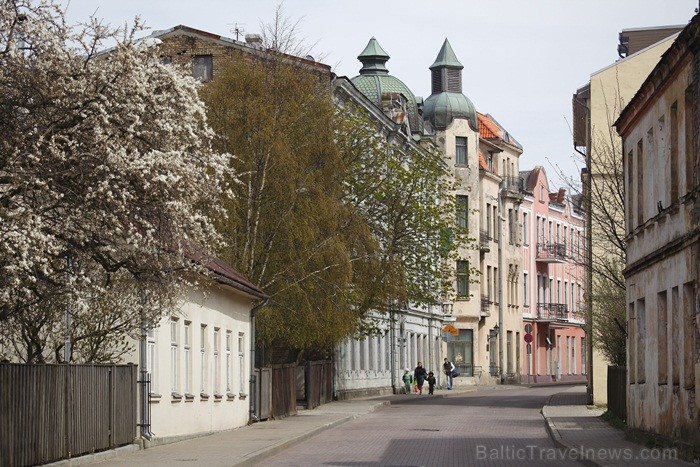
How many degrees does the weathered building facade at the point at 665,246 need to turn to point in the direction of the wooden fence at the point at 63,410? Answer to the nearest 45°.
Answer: approximately 45° to its left

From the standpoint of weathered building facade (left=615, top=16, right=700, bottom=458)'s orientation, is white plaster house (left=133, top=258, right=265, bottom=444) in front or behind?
in front

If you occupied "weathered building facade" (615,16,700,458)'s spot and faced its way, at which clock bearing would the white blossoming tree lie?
The white blossoming tree is roughly at 10 o'clock from the weathered building facade.

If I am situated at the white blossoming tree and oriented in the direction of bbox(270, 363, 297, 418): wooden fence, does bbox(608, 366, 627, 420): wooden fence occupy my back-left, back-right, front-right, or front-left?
front-right

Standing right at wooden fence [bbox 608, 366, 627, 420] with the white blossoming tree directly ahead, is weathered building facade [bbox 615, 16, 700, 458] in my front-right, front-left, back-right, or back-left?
front-left

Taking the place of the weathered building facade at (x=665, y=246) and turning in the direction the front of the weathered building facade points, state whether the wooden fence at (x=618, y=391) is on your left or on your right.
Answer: on your right

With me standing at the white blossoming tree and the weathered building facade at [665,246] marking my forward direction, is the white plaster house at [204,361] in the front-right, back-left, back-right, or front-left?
front-left

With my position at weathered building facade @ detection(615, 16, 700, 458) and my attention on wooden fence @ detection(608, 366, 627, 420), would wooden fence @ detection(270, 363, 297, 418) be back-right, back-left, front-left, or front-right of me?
front-left

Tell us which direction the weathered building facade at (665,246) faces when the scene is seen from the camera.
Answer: facing to the left of the viewer

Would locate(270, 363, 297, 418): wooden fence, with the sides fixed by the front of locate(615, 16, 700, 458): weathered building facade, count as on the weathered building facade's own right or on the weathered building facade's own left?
on the weathered building facade's own right
